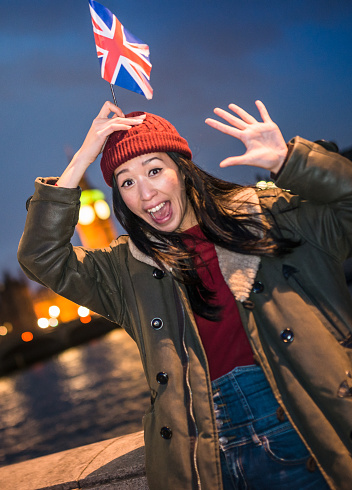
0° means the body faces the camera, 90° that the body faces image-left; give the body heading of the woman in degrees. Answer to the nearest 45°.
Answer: approximately 0°
